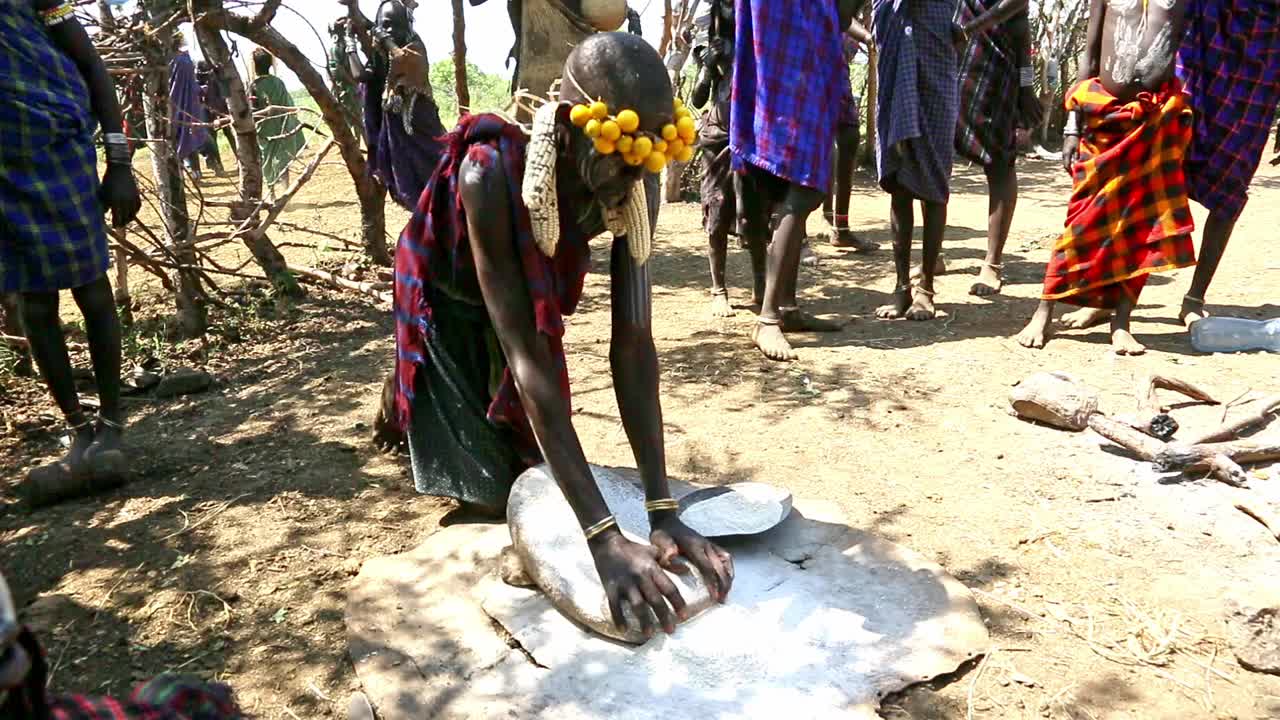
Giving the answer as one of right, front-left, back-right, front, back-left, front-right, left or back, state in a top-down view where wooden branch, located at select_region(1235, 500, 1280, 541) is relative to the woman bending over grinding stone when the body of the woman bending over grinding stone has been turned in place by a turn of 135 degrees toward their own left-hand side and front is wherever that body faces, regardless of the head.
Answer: right

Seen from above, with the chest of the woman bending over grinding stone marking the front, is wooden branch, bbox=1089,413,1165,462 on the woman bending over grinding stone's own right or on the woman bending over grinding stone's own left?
on the woman bending over grinding stone's own left

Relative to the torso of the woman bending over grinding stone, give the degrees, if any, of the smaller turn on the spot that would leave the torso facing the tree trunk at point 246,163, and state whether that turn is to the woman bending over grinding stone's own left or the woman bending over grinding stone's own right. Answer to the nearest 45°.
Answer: approximately 180°

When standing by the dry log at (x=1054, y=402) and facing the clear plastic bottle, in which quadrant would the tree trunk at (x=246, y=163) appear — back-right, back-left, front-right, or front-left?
back-left

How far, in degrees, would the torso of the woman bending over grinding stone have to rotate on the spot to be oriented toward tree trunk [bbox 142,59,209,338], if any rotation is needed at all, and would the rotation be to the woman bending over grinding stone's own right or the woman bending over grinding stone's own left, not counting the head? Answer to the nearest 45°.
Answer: approximately 180°

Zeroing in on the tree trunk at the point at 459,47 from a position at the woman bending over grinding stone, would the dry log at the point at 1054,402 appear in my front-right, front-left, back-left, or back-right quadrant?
front-right

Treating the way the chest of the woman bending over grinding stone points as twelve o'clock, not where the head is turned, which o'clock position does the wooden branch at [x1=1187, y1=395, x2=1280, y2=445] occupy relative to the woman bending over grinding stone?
The wooden branch is roughly at 10 o'clock from the woman bending over grinding stone.

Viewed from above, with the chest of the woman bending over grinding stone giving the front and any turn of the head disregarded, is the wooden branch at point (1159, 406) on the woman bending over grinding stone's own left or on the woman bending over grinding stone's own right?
on the woman bending over grinding stone's own left

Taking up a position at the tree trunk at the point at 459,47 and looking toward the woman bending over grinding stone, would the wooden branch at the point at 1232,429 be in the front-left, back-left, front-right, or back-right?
front-left
